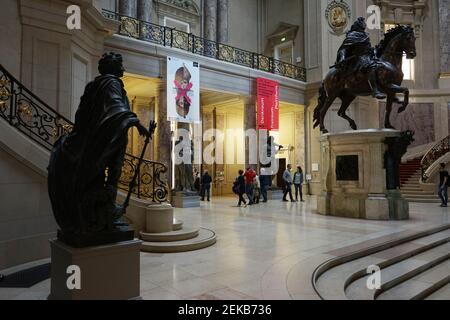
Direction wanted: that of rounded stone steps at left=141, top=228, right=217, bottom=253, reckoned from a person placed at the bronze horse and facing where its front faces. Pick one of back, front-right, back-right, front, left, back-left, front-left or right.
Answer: back-right

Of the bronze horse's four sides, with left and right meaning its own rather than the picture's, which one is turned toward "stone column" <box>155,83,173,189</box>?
back

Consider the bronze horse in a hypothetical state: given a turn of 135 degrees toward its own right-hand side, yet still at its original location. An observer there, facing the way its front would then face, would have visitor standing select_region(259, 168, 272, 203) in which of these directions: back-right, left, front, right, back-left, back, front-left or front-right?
right

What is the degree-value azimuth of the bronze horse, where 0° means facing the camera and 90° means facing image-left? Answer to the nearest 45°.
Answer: approximately 270°

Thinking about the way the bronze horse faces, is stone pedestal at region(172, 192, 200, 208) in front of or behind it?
behind

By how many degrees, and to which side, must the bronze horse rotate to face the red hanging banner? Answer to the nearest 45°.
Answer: approximately 135° to its left

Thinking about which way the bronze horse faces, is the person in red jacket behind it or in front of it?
behind

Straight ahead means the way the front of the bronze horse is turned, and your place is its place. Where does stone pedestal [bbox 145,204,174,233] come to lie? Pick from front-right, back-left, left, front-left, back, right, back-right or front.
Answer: back-right
